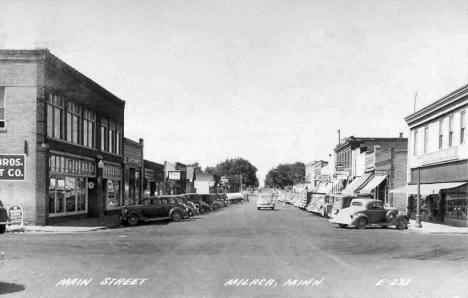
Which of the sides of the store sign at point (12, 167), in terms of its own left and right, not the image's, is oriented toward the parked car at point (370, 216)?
left

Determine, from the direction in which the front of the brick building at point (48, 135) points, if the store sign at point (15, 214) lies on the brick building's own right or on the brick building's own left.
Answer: on the brick building's own right

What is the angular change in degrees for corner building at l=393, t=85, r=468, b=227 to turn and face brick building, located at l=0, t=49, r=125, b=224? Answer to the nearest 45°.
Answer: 0° — it already faces it

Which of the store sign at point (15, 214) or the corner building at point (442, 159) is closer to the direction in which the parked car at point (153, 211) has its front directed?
the store sign

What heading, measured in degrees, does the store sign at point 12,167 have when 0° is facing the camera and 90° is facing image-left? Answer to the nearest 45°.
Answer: approximately 0°

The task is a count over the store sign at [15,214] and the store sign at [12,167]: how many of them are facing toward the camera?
2
